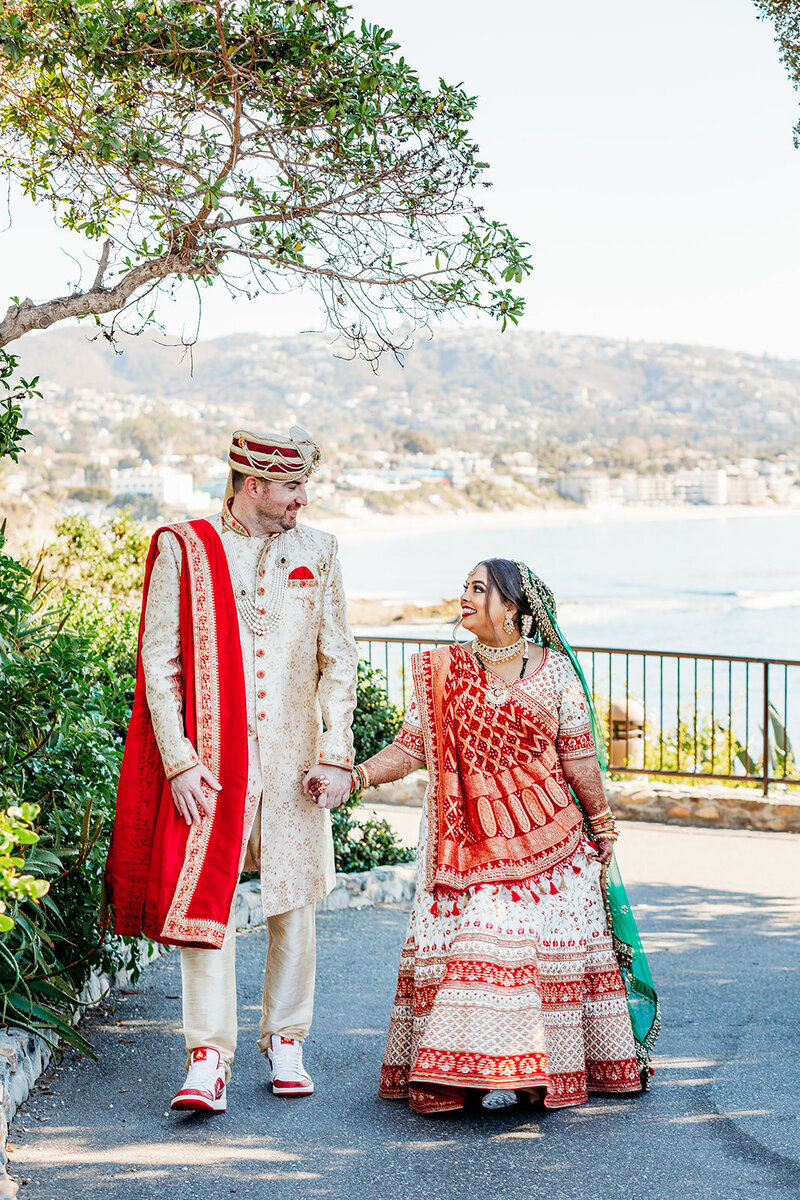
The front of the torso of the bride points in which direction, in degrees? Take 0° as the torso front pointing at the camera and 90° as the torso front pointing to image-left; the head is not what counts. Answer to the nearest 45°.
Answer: approximately 0°

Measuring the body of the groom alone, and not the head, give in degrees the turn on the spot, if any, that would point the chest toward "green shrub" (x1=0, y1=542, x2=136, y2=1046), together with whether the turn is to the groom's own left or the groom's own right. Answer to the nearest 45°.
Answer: approximately 135° to the groom's own right

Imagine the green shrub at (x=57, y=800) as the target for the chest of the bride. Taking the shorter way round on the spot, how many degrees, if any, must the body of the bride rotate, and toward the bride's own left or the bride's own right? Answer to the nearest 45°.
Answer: approximately 90° to the bride's own right

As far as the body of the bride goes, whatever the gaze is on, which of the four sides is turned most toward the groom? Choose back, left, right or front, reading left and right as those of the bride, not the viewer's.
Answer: right

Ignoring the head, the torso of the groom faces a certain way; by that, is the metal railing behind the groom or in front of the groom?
behind

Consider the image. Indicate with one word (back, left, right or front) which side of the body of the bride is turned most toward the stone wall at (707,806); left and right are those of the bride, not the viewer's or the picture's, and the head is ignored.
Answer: back

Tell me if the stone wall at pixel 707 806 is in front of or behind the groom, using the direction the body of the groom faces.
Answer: behind

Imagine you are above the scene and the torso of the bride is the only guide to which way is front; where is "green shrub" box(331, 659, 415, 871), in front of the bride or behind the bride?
behind

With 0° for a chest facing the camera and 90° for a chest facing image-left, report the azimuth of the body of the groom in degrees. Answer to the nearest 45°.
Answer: approximately 0°

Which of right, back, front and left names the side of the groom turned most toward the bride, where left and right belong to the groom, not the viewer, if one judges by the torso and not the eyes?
left

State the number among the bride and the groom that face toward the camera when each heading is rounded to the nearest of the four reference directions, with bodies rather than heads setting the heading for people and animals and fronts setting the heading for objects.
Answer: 2
